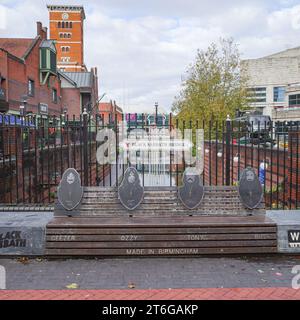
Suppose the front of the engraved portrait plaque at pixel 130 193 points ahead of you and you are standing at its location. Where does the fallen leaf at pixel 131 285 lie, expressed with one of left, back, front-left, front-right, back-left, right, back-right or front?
front

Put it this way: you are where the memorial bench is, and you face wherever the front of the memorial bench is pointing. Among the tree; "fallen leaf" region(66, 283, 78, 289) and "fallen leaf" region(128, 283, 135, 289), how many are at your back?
1

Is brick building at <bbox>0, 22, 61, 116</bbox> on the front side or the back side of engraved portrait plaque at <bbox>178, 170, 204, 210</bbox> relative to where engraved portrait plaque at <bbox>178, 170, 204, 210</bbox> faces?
on the back side

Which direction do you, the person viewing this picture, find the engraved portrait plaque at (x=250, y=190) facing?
facing the viewer

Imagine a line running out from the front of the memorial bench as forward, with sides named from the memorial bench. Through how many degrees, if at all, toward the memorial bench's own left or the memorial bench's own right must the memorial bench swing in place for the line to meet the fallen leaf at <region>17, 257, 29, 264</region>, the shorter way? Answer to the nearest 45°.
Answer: approximately 90° to the memorial bench's own right

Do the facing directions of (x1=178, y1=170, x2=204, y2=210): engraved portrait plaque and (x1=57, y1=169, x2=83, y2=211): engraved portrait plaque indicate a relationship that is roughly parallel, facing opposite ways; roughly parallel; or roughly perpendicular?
roughly parallel

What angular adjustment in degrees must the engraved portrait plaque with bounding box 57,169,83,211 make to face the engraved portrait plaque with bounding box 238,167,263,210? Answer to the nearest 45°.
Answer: approximately 90° to its left

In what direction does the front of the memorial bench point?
toward the camera

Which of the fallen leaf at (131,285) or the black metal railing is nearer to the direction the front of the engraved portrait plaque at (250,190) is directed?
the fallen leaf

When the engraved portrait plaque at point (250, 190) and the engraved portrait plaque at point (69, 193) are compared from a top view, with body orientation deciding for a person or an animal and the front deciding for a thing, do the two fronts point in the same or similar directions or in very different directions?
same or similar directions

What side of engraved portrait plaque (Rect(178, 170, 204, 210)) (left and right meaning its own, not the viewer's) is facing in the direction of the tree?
back

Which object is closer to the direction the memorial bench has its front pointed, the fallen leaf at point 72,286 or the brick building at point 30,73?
the fallen leaf

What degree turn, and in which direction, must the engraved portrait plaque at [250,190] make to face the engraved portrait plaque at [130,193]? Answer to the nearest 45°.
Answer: approximately 90° to its right

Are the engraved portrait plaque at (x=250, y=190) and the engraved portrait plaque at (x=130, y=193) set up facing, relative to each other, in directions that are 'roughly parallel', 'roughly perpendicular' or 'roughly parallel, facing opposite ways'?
roughly parallel

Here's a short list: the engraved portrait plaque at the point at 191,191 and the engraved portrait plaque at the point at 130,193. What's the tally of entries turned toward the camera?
2

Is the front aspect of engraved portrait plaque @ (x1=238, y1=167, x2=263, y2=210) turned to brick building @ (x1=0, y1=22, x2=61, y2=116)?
no
